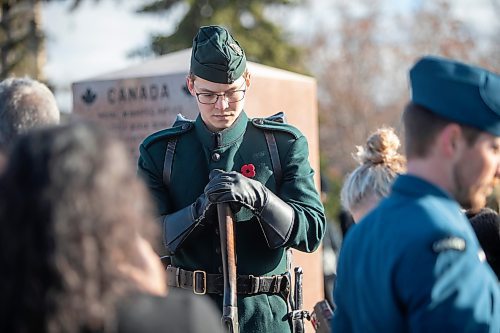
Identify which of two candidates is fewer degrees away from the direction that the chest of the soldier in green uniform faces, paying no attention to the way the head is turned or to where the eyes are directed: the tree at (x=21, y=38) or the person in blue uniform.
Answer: the person in blue uniform

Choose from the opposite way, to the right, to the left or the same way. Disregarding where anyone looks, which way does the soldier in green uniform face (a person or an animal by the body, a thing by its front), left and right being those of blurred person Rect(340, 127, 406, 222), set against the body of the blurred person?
the opposite way

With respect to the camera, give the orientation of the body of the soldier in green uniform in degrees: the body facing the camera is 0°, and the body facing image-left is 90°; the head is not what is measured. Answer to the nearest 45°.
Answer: approximately 0°

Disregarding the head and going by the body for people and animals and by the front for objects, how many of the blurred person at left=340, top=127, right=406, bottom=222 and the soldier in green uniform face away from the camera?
1

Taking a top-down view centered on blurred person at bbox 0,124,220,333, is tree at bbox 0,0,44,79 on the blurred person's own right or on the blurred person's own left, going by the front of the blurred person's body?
on the blurred person's own left

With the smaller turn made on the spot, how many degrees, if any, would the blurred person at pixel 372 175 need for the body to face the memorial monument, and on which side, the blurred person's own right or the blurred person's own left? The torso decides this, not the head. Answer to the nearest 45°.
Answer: approximately 45° to the blurred person's own left

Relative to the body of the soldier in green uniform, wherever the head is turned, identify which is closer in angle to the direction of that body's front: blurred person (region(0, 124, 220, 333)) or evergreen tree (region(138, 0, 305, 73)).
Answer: the blurred person

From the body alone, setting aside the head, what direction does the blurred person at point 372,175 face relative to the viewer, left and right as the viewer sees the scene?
facing away from the viewer

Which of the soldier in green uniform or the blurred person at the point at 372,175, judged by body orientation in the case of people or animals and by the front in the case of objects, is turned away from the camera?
the blurred person
